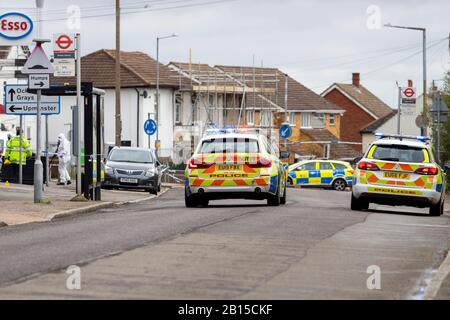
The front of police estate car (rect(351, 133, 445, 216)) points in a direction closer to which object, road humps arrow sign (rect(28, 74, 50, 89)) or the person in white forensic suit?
the person in white forensic suit

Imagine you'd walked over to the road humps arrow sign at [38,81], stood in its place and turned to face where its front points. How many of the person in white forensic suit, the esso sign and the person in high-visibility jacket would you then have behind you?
3

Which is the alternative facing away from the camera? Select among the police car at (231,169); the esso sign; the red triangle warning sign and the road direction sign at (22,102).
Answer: the police car

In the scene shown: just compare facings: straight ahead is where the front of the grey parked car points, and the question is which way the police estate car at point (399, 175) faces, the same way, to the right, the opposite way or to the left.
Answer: the opposite way

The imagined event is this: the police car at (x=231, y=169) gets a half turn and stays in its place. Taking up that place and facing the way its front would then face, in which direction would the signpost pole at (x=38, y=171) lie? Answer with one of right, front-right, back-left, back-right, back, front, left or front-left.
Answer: right

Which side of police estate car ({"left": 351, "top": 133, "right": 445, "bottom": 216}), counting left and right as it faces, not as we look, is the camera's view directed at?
back

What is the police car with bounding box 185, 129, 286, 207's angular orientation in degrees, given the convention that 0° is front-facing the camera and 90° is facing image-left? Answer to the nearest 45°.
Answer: approximately 180°

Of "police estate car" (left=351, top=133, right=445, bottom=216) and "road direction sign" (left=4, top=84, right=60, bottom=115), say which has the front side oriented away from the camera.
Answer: the police estate car

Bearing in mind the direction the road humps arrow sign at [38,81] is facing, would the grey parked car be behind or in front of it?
behind

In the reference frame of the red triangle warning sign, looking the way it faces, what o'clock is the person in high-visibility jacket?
The person in high-visibility jacket is roughly at 6 o'clock from the red triangle warning sign.

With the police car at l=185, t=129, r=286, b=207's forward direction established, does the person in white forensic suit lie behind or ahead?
ahead
